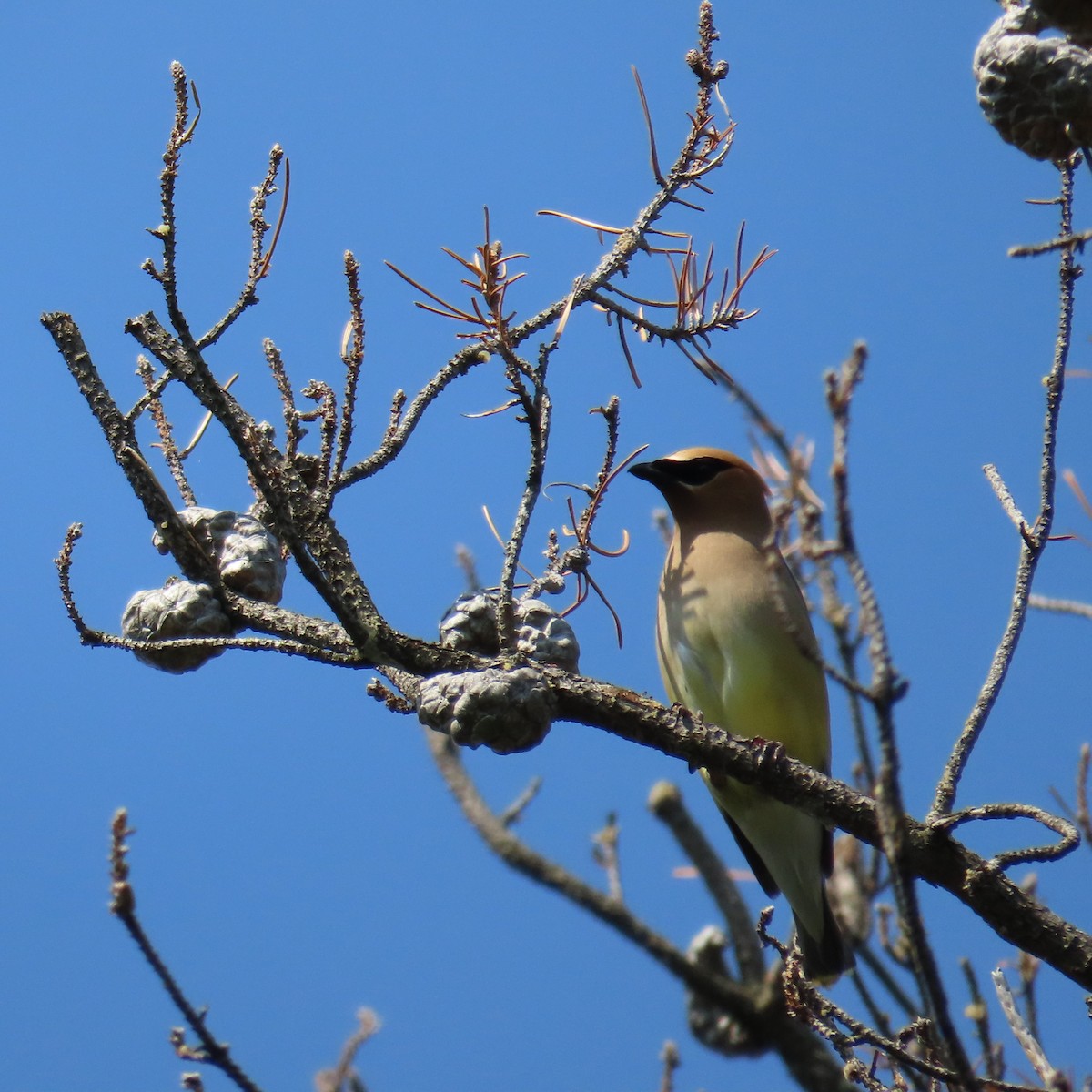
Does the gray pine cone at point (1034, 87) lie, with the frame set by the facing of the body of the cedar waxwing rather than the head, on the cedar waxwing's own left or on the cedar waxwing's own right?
on the cedar waxwing's own left

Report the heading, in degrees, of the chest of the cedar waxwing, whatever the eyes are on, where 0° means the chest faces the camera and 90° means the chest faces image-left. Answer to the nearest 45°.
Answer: approximately 45°
